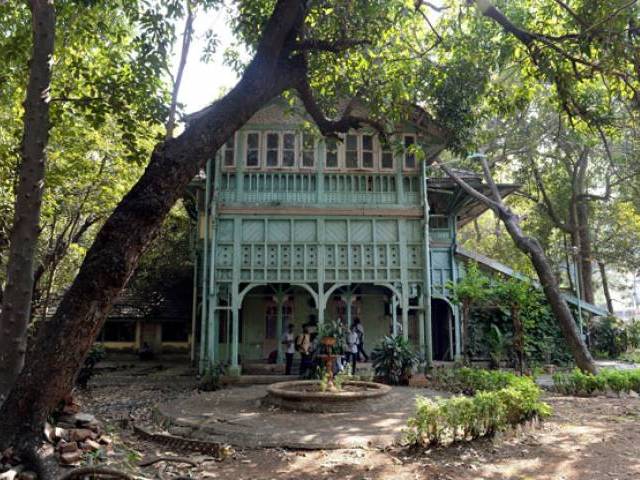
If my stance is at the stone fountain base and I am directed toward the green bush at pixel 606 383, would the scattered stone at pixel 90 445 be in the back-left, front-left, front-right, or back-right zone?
back-right

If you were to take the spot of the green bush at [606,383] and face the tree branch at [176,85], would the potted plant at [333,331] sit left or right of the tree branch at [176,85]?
right

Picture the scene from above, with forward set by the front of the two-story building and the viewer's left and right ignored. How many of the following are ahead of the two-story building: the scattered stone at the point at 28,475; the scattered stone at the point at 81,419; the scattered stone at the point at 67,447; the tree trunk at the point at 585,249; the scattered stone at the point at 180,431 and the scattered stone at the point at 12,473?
5

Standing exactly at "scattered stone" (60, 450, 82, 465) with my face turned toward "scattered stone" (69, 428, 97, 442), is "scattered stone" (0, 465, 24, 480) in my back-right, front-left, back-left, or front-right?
back-left

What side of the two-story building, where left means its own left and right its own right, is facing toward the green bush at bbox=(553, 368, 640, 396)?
left

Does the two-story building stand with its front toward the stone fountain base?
yes

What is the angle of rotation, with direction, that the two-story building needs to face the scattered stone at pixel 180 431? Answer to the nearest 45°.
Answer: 0° — it already faces it

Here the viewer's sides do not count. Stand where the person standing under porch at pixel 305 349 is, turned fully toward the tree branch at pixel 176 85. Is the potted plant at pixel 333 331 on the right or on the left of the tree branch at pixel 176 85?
left

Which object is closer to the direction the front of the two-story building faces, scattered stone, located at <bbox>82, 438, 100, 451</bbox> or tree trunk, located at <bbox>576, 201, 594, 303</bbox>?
the scattered stone

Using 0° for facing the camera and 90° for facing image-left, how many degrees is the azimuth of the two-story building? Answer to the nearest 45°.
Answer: approximately 0°
